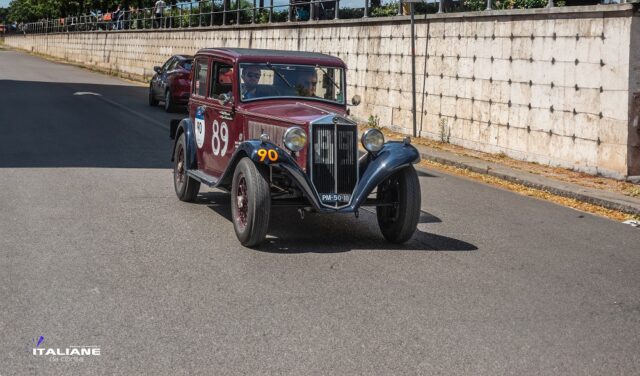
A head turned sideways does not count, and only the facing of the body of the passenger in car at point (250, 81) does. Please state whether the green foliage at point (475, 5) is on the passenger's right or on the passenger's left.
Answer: on the passenger's left

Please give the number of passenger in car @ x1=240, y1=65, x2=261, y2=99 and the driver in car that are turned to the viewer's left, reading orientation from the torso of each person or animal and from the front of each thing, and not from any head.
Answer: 0

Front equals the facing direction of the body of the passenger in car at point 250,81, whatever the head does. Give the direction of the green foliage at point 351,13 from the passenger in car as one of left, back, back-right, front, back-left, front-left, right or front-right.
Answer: back-left

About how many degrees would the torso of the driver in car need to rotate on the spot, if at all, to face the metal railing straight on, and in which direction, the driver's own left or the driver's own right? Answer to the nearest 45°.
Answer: approximately 135° to the driver's own left

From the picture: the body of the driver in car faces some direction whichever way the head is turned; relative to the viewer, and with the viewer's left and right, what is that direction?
facing the viewer and to the right of the viewer

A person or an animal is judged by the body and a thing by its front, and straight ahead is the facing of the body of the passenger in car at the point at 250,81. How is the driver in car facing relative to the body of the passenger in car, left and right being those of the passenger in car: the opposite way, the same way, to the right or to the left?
the same way

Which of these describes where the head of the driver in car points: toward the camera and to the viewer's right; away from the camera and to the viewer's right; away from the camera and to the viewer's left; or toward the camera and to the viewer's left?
toward the camera and to the viewer's right

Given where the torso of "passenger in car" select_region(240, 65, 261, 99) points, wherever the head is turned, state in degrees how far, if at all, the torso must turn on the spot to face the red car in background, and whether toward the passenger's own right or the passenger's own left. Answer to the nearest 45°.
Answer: approximately 135° to the passenger's own left

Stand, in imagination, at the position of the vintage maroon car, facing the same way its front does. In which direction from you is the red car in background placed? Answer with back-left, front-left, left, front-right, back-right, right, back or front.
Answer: back-left

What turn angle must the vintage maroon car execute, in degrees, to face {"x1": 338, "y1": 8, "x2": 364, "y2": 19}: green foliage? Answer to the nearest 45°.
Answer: approximately 135° to its left

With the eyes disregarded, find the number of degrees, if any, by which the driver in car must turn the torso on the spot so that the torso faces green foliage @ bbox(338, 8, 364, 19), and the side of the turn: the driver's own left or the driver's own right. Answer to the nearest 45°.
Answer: approximately 135° to the driver's own left

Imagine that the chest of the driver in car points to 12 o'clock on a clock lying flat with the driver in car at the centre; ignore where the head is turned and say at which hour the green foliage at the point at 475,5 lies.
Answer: The green foliage is roughly at 8 o'clock from the driver in car.

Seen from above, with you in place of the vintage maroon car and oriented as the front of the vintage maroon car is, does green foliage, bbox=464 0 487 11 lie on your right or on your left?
on your left
